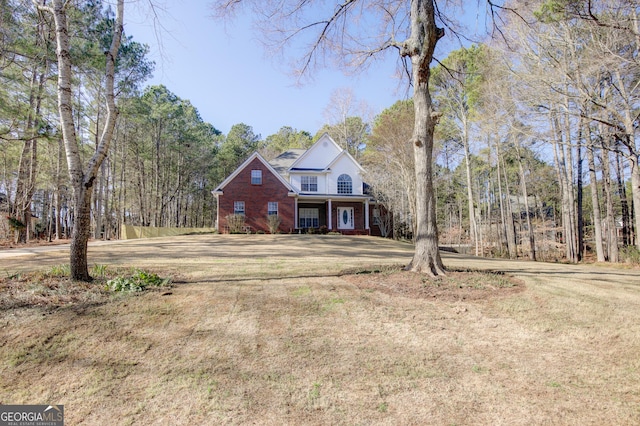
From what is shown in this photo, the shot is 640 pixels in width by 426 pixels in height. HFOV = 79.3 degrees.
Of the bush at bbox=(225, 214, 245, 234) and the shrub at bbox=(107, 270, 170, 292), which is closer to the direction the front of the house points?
the shrub

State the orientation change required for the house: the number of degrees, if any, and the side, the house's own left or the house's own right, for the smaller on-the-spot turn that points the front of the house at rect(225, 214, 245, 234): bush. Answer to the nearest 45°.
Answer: approximately 45° to the house's own right

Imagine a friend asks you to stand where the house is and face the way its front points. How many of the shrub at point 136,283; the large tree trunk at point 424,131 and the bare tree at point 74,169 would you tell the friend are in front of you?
3

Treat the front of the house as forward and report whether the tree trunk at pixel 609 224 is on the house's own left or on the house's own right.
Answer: on the house's own left

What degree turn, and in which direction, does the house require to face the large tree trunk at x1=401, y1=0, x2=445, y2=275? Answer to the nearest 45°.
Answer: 0° — it already faces it

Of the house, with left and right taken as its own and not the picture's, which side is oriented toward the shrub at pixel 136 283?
front

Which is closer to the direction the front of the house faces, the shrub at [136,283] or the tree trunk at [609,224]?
the shrub

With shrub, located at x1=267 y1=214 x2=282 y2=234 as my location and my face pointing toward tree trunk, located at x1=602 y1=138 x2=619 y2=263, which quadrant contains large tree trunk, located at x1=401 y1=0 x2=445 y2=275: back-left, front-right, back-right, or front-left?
front-right

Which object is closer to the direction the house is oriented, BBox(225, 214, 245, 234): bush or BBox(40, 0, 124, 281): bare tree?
the bare tree

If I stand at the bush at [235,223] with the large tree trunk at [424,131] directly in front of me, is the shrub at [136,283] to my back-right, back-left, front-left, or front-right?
front-right

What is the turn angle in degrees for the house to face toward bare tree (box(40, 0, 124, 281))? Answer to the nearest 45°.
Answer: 0° — it already faces it

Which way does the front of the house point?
toward the camera

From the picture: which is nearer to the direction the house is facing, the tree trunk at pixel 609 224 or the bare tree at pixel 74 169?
the bare tree
